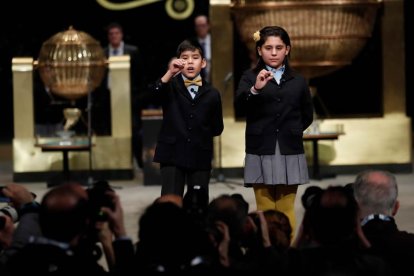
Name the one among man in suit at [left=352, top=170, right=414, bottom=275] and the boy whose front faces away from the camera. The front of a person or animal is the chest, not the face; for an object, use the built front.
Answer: the man in suit

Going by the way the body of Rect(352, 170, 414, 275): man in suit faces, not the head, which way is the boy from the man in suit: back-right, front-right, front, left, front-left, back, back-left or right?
front-left

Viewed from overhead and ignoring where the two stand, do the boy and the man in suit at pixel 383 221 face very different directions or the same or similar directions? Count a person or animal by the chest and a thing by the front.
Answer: very different directions

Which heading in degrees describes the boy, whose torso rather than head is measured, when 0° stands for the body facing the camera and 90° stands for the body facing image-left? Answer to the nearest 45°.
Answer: approximately 0°

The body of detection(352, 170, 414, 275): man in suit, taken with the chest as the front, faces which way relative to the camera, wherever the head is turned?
away from the camera

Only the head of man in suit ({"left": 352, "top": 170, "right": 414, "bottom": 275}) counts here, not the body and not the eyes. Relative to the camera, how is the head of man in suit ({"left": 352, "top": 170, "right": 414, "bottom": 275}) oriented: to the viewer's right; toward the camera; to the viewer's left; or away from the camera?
away from the camera

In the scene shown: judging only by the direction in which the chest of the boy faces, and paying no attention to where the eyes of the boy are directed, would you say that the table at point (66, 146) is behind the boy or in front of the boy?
behind

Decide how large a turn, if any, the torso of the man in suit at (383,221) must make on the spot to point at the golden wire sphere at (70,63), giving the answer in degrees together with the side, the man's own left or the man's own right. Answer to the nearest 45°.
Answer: approximately 45° to the man's own left

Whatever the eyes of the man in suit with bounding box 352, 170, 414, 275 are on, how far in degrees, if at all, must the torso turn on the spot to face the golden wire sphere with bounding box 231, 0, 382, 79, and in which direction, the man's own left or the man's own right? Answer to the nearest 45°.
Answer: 0° — they already face it

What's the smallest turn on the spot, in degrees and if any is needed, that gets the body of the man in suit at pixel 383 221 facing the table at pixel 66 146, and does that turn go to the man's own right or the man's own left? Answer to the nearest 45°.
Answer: approximately 45° to the man's own left

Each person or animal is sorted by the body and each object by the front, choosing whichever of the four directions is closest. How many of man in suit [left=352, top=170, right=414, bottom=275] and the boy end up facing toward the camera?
1

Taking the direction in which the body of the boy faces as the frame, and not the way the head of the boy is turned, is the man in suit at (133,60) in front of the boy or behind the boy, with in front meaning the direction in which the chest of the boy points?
behind

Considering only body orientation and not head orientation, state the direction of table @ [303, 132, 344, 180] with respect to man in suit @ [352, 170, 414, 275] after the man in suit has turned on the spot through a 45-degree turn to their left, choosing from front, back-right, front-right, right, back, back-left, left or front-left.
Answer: front-right

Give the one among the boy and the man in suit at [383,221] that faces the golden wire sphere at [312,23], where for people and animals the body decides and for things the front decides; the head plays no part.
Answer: the man in suit
